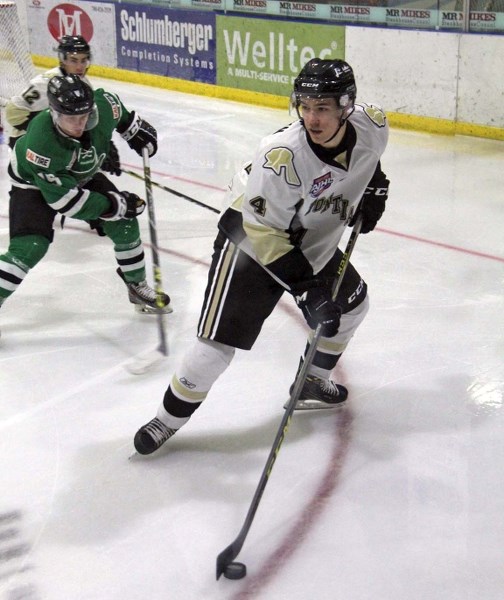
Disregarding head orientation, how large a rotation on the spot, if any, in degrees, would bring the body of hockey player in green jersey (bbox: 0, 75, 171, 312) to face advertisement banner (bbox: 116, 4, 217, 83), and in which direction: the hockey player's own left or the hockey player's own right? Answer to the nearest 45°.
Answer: approximately 135° to the hockey player's own left

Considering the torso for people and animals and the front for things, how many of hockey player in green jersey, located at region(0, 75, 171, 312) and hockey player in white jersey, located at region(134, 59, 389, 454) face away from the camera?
0

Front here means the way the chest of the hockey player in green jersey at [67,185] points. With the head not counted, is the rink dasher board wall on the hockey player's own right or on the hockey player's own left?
on the hockey player's own left

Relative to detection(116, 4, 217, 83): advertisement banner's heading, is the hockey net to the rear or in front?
in front

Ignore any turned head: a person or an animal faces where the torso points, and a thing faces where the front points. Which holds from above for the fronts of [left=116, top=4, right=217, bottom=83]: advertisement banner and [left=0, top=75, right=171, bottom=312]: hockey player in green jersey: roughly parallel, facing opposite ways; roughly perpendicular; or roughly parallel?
roughly perpendicular

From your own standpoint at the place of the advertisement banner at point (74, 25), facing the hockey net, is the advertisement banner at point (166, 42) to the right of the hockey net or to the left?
left

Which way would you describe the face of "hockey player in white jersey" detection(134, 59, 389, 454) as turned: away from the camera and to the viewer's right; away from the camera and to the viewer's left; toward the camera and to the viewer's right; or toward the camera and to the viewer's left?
toward the camera and to the viewer's left

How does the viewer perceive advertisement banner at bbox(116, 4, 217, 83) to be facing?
facing the viewer and to the left of the viewer

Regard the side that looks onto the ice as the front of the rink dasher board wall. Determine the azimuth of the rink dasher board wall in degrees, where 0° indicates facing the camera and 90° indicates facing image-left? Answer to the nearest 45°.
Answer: approximately 45°
